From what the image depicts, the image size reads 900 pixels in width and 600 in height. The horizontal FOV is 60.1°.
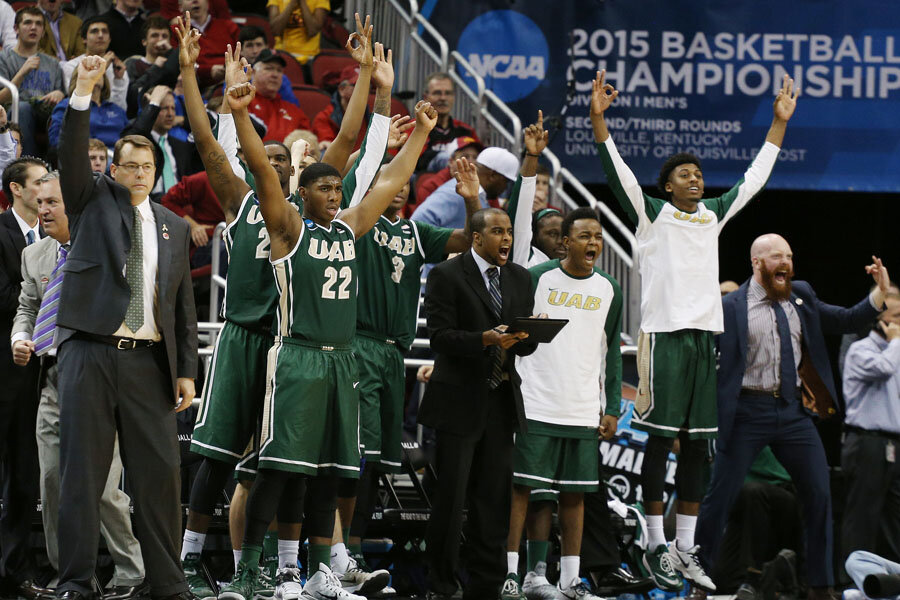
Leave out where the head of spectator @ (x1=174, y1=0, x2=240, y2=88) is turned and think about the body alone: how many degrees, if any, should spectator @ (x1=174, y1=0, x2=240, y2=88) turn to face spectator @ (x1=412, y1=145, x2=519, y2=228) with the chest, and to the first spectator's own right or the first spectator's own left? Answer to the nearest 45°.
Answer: approximately 45° to the first spectator's own left

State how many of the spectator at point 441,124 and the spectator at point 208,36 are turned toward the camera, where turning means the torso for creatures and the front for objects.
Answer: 2

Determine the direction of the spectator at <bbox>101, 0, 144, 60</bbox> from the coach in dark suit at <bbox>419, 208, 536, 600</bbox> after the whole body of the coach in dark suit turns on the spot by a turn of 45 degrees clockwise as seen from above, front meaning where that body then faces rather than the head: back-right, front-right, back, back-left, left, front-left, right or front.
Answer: back-right

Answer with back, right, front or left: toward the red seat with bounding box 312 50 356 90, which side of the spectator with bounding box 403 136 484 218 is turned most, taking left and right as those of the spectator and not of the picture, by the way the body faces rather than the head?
back

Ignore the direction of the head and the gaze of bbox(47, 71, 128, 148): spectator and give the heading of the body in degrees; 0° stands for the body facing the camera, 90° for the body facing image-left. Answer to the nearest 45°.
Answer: approximately 315°

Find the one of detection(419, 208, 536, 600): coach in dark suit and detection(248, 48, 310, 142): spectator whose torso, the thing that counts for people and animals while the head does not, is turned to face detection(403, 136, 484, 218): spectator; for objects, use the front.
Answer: detection(248, 48, 310, 142): spectator

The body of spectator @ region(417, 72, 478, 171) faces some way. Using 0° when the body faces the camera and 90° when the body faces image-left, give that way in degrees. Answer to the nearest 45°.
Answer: approximately 0°
